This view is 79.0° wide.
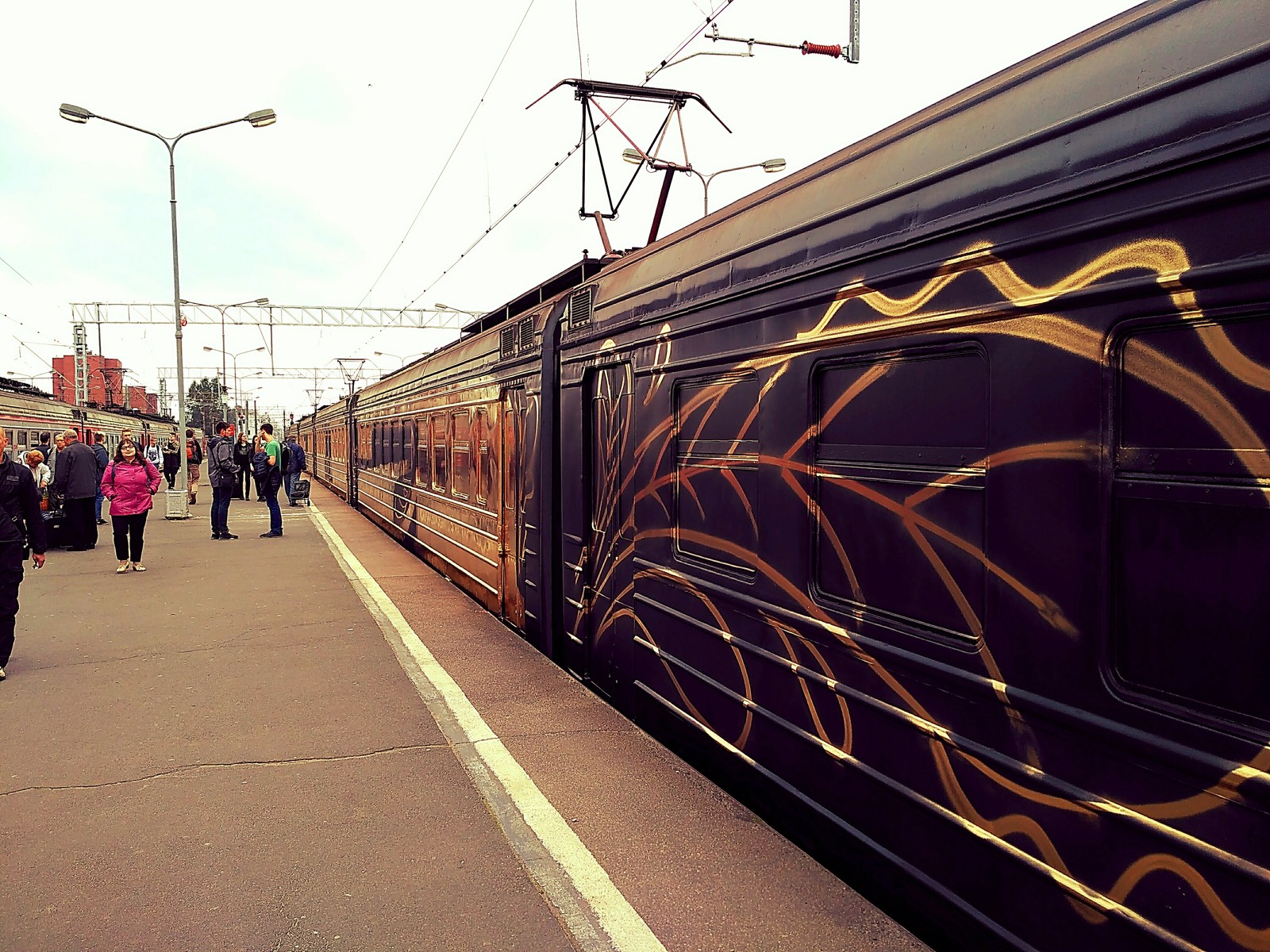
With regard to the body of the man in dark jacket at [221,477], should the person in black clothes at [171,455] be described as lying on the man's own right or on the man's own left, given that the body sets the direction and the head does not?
on the man's own left

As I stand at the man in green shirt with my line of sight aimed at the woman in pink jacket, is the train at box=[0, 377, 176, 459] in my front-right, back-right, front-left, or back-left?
back-right

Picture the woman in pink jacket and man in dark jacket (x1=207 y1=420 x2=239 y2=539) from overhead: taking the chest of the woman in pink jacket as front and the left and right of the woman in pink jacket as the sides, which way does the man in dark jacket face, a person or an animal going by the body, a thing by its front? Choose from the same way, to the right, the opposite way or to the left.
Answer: to the left

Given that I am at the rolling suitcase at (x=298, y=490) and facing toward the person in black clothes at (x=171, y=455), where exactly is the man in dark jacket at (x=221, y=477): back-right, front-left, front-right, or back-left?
back-left

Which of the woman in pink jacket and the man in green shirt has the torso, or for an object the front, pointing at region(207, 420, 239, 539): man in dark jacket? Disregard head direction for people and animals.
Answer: the man in green shirt

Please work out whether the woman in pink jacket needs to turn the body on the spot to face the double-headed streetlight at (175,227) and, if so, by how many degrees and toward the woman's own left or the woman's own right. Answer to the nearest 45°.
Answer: approximately 180°

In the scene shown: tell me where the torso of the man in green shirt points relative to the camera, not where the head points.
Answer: to the viewer's left

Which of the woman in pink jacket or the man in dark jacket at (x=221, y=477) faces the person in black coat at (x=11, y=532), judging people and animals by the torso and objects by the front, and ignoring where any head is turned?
the woman in pink jacket

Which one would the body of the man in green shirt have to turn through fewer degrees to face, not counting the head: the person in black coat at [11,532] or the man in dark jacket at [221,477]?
the man in dark jacket

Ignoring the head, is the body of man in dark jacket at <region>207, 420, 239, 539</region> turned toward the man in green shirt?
yes

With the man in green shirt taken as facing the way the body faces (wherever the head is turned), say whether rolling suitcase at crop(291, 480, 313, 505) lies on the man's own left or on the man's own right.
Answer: on the man's own right

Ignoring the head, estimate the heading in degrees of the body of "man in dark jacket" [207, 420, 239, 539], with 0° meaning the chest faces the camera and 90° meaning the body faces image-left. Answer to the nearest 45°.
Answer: approximately 270°

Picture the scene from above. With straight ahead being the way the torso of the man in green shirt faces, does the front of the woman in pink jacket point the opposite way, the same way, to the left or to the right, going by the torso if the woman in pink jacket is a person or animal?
to the left

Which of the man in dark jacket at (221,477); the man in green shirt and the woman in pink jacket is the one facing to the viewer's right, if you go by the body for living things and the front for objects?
the man in dark jacket

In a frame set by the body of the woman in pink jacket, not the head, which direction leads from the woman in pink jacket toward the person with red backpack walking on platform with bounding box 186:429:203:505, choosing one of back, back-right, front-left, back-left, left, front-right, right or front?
back

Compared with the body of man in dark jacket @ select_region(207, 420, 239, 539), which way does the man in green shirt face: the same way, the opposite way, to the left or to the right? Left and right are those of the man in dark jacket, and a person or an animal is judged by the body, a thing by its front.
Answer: the opposite way
